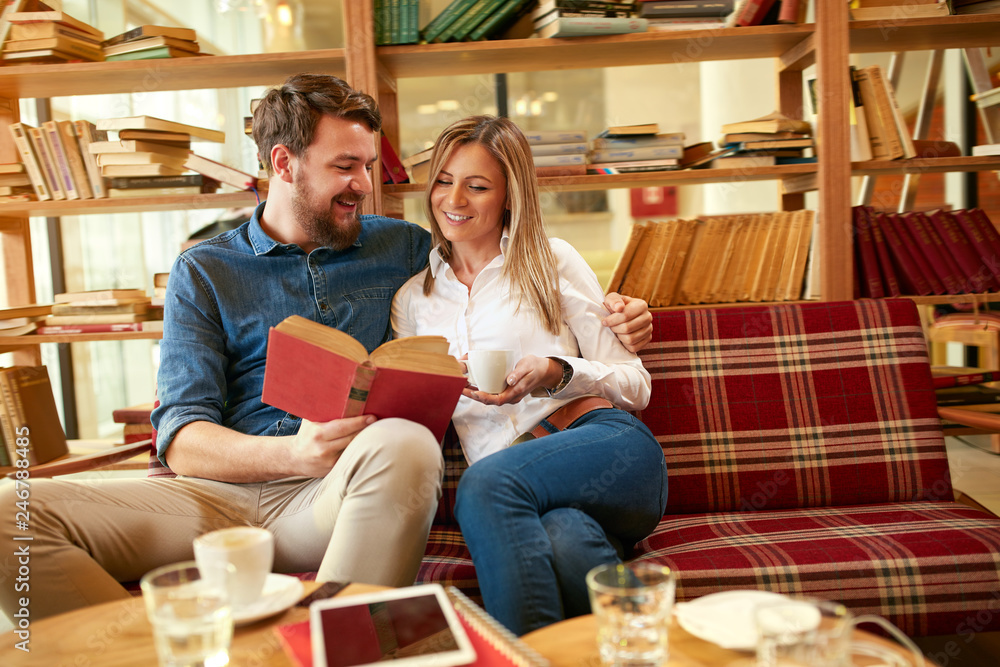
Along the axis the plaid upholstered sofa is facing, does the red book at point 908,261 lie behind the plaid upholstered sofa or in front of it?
behind

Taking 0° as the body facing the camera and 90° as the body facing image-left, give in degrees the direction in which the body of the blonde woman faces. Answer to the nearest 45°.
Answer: approximately 45°

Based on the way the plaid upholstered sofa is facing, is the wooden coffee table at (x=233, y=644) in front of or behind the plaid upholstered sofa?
in front

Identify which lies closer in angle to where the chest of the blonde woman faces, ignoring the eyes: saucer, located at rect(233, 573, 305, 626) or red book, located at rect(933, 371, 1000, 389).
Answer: the saucer

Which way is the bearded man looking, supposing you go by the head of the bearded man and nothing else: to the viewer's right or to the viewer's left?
to the viewer's right

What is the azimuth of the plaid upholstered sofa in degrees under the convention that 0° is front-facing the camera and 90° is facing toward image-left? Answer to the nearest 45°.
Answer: approximately 0°

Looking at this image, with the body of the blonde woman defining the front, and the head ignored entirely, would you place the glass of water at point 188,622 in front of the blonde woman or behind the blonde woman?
in front

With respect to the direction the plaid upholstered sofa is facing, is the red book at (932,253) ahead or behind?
behind

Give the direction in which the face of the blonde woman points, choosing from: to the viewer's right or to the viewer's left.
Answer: to the viewer's left

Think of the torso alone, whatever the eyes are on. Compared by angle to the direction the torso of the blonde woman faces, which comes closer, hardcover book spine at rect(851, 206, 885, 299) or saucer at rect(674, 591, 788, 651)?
the saucer

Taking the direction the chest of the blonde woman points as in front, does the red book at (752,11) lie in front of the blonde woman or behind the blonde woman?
behind
